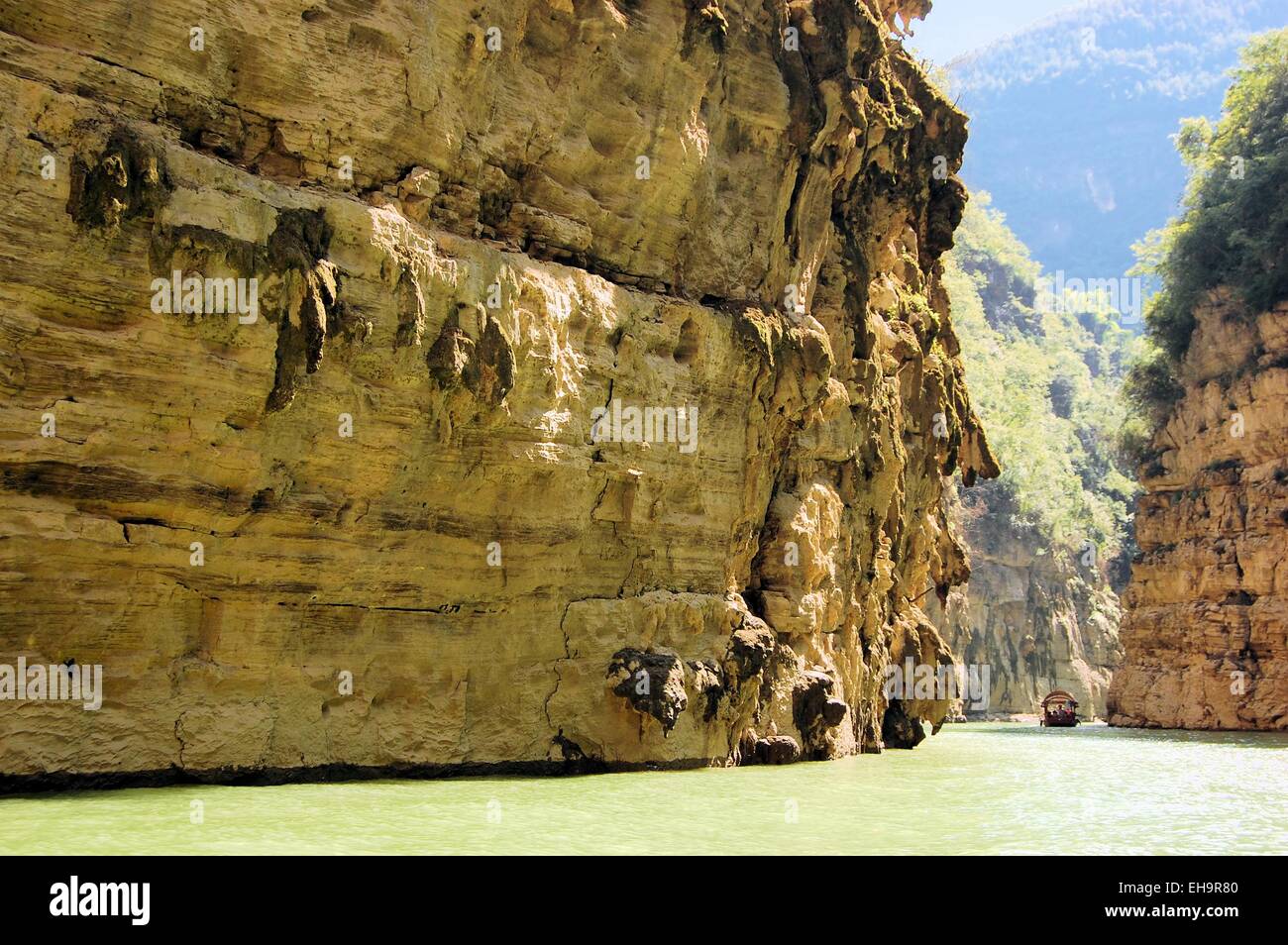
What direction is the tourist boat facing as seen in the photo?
toward the camera
